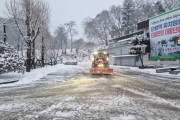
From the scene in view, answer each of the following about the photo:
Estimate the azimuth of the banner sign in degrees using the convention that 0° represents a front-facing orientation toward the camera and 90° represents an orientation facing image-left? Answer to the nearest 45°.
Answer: approximately 45°

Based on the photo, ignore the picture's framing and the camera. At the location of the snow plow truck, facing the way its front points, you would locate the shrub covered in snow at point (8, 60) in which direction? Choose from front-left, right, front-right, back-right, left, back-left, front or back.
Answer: front-right

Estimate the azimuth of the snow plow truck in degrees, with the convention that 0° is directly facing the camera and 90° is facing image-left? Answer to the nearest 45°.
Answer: approximately 0°

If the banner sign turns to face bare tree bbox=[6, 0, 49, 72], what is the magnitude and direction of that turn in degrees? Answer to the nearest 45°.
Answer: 0° — it already faces it

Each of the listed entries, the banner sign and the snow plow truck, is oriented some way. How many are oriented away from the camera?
0

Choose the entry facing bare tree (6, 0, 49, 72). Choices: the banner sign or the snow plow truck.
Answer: the banner sign

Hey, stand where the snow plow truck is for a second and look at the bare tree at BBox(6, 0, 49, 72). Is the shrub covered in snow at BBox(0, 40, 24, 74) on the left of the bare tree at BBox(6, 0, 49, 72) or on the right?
left

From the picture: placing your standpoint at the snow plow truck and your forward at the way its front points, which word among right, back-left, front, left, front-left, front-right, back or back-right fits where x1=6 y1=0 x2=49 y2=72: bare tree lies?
right
